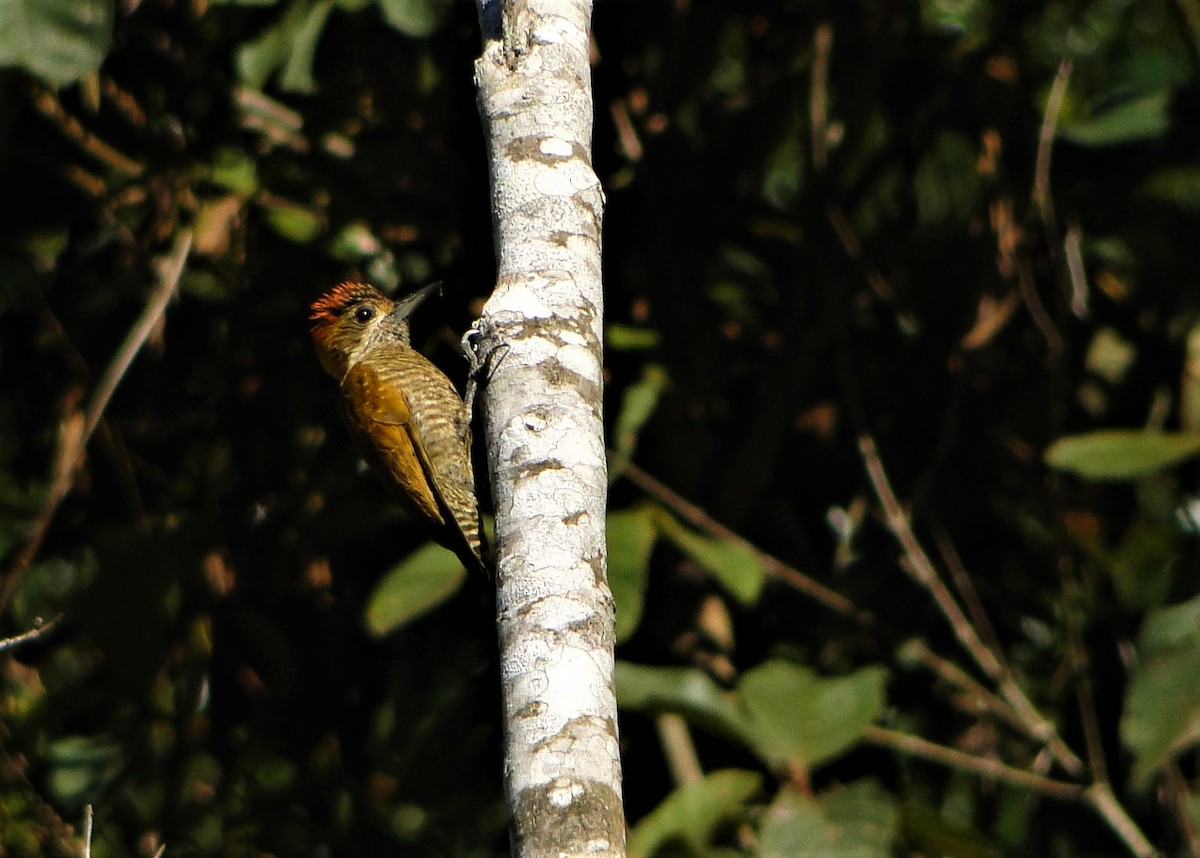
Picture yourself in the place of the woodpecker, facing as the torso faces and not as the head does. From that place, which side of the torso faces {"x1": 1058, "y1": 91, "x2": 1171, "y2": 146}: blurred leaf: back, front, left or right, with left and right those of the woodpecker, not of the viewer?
front

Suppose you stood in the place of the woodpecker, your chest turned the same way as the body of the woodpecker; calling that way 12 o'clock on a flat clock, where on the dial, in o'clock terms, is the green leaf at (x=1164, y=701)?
The green leaf is roughly at 11 o'clock from the woodpecker.

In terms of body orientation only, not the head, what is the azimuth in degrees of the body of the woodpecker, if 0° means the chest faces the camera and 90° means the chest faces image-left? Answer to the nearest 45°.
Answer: approximately 270°

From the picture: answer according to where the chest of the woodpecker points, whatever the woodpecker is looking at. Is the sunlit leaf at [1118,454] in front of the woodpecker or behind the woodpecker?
in front

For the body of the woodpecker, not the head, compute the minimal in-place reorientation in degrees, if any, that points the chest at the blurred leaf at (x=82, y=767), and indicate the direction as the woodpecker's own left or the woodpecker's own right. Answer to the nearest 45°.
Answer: approximately 135° to the woodpecker's own left

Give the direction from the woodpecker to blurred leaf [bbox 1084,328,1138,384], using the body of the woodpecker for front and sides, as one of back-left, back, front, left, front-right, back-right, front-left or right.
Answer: front

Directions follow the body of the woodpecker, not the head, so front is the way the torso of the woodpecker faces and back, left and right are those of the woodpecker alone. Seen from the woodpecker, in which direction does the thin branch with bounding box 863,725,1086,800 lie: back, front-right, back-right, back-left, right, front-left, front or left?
front

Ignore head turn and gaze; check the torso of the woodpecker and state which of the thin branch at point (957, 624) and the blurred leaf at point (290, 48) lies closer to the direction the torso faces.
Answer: the thin branch

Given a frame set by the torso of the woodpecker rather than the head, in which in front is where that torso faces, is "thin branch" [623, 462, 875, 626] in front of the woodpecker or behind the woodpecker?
in front
